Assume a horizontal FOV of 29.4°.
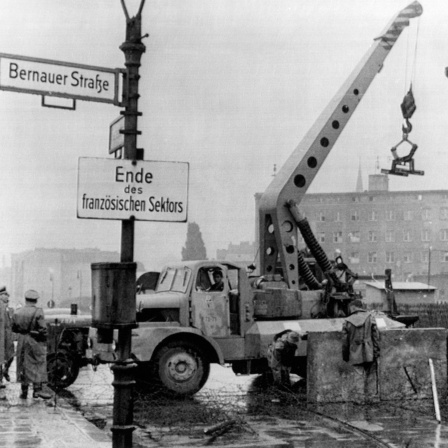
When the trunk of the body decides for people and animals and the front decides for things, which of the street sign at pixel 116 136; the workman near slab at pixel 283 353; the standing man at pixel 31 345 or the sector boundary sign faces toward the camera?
the sector boundary sign

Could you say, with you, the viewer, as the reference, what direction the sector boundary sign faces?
facing the viewer

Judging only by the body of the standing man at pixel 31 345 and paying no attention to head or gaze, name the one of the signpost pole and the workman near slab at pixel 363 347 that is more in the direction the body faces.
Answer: the workman near slab

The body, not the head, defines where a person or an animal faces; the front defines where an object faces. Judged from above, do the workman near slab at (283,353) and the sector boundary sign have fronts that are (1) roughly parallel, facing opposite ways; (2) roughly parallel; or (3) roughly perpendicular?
roughly perpendicular

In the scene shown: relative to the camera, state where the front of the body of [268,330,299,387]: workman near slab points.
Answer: to the viewer's right

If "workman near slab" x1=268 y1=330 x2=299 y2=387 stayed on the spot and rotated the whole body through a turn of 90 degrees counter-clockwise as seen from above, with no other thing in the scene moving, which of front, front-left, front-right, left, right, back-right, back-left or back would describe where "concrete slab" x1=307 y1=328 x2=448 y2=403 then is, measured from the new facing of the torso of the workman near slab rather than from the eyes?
back-right

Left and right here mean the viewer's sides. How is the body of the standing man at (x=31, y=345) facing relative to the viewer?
facing away from the viewer and to the right of the viewer

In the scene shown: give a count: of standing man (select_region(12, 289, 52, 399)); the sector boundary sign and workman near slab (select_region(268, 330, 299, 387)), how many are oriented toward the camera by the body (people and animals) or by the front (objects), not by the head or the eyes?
1

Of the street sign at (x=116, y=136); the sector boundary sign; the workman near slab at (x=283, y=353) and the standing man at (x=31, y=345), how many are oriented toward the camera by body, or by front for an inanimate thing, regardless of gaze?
1
